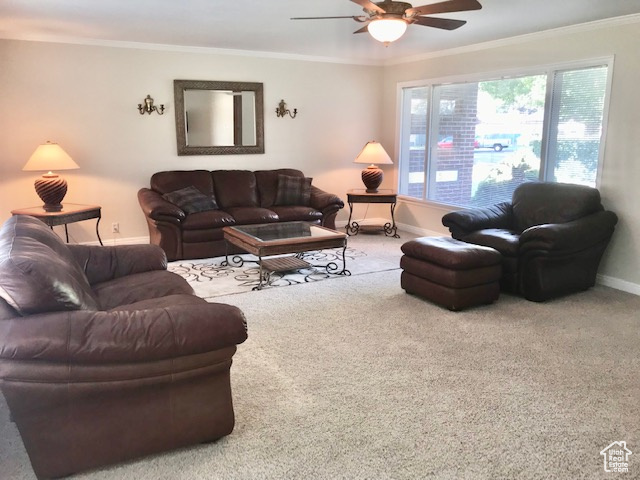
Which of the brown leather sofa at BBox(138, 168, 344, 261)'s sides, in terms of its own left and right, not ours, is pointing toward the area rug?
front

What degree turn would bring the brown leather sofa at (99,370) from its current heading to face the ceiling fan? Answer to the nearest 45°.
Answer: approximately 45° to its left

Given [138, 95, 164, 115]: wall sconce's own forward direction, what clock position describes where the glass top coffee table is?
The glass top coffee table is roughly at 11 o'clock from the wall sconce.

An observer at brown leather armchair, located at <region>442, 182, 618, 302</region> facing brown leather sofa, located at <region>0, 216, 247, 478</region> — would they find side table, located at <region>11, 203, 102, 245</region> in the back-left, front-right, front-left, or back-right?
front-right

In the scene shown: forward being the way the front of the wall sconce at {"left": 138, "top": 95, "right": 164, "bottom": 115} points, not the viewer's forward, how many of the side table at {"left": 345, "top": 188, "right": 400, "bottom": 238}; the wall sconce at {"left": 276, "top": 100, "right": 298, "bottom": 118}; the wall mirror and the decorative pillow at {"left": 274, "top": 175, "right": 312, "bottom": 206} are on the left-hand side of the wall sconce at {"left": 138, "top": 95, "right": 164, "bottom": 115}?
4

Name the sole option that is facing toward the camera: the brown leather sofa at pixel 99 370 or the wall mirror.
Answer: the wall mirror

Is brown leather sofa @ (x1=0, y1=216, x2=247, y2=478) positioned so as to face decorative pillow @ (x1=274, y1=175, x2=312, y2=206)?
no

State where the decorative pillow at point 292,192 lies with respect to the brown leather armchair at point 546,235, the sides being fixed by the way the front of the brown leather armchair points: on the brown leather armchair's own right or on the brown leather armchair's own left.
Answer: on the brown leather armchair's own right

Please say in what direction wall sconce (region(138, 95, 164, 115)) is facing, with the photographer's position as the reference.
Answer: facing the viewer

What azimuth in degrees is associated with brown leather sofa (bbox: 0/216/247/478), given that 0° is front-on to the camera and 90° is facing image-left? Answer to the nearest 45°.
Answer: approximately 270°

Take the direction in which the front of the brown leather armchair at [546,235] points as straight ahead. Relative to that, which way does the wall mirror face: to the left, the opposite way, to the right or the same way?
to the left

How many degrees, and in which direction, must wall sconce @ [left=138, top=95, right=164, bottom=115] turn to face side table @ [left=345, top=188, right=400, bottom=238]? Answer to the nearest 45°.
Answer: approximately 90° to its left

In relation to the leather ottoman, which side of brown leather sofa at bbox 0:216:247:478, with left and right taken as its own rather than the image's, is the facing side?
front

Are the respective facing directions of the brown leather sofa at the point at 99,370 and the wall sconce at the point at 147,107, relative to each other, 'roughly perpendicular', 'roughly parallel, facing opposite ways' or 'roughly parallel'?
roughly perpendicular
